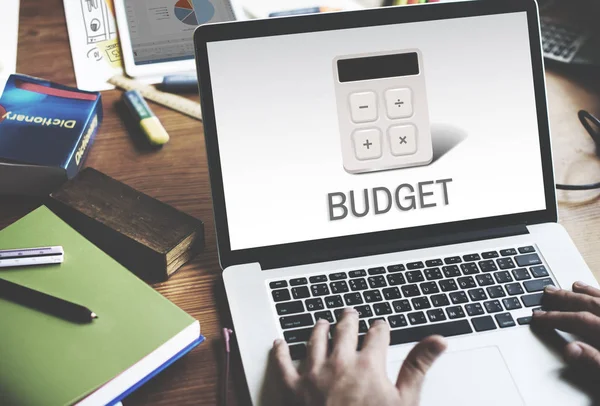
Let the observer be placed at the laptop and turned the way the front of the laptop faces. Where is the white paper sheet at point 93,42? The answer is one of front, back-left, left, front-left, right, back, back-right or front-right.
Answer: back-right

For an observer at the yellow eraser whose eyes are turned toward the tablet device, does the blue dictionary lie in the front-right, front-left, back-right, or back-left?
back-left

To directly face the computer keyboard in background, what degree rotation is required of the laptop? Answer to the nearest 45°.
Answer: approximately 135° to its left

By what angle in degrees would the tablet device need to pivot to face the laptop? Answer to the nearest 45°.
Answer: approximately 45° to its left

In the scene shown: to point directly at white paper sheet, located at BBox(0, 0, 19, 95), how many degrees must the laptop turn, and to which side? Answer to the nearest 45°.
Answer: approximately 135° to its right

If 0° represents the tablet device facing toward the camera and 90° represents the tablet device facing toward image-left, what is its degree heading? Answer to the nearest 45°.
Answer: approximately 0°

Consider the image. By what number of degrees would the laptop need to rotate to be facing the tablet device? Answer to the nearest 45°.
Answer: approximately 135° to its right
